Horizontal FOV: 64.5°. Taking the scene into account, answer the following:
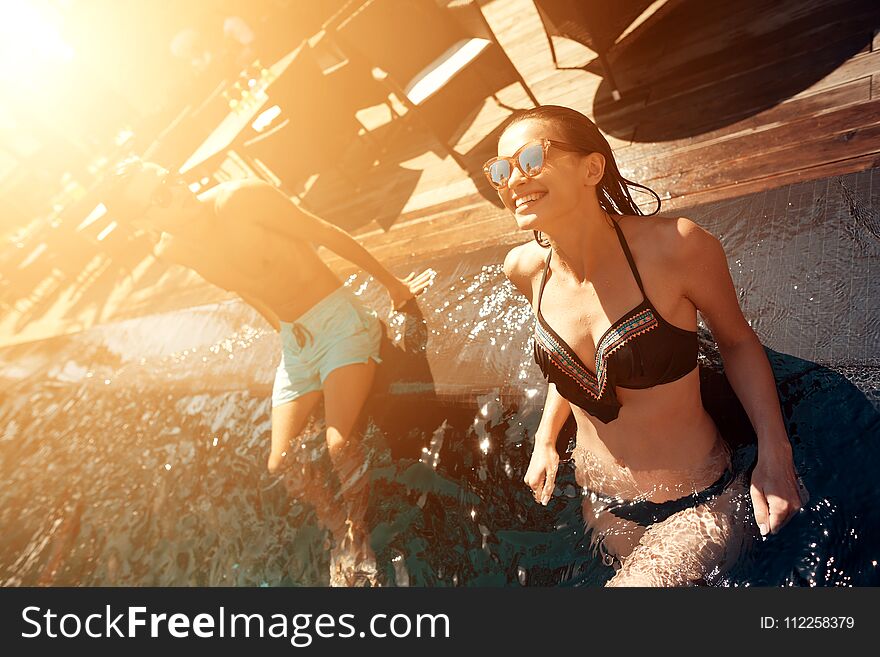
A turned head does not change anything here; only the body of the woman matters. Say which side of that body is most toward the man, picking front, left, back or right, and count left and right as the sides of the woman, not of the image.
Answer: right
